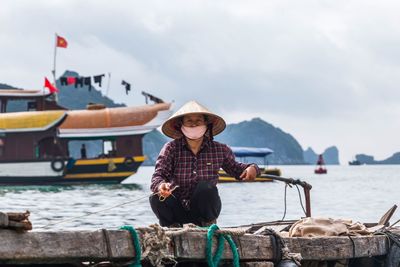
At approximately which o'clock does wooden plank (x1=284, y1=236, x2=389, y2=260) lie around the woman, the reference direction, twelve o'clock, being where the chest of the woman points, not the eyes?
The wooden plank is roughly at 9 o'clock from the woman.

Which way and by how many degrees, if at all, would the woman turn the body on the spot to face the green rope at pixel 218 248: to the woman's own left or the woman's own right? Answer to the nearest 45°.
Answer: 0° — they already face it

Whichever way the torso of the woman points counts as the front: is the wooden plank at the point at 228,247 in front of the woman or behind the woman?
in front

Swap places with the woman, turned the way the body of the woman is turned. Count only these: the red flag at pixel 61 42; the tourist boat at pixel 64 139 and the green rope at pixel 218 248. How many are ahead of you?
1

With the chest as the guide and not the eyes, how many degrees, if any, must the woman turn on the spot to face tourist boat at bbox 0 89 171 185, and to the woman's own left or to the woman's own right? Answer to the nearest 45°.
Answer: approximately 180°

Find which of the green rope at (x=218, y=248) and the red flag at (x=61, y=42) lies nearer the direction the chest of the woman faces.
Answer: the green rope

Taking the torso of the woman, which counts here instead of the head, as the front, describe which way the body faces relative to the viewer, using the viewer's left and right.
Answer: facing the viewer

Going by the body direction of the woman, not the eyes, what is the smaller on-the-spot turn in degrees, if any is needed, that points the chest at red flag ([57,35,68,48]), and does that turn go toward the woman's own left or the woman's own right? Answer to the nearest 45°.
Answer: approximately 180°

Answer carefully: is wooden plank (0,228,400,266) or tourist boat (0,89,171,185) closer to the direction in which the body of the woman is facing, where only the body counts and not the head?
the wooden plank

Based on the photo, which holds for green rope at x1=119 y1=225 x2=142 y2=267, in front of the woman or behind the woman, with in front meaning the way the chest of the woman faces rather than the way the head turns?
in front

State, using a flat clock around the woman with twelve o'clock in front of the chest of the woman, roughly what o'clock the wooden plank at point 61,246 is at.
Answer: The wooden plank is roughly at 1 o'clock from the woman.
